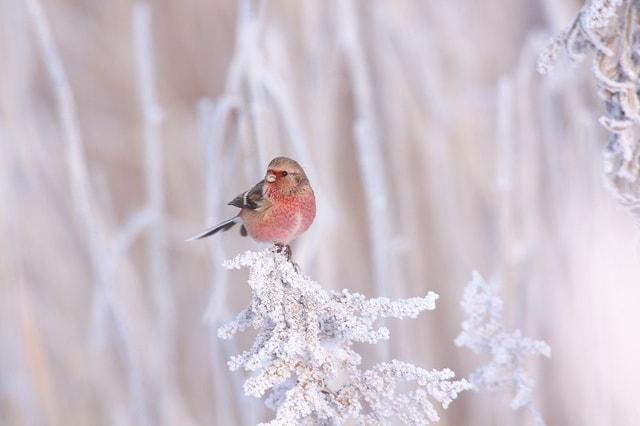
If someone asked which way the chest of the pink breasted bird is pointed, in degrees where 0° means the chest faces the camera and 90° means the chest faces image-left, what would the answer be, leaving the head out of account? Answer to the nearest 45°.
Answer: approximately 315°
